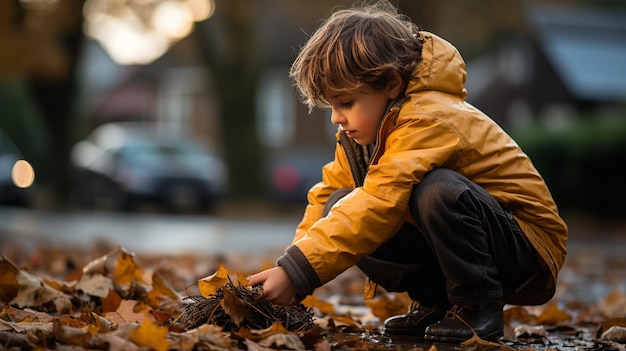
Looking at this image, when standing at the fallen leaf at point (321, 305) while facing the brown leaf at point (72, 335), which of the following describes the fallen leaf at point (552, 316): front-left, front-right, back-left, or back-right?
back-left

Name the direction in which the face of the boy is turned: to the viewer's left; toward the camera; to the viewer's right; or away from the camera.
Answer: to the viewer's left
